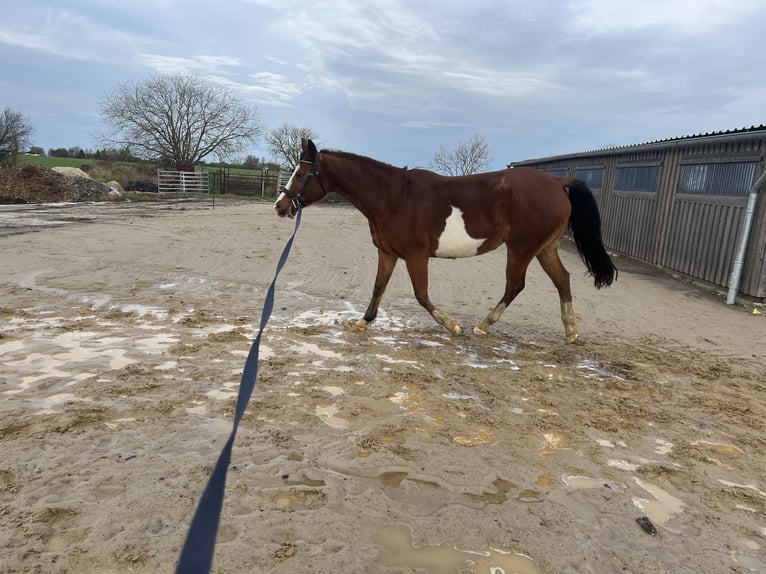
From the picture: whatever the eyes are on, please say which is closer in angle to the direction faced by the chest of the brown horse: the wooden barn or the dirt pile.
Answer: the dirt pile

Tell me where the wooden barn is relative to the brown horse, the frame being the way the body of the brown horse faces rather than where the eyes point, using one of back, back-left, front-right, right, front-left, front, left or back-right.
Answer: back-right

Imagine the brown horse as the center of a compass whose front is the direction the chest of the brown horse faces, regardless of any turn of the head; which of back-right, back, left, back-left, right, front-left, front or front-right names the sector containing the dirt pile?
front-right

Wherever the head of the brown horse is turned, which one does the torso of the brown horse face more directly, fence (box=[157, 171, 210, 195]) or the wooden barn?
the fence

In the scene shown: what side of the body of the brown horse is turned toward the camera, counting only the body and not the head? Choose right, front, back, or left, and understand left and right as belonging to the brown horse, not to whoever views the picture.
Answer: left

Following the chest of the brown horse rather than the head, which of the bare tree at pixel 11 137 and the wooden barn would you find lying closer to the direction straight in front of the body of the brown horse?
the bare tree

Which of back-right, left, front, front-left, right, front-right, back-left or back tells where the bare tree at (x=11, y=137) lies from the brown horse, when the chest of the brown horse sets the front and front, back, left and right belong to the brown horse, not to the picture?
front-right

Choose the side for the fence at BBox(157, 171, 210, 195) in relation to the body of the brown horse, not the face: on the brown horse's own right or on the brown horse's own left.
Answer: on the brown horse's own right
